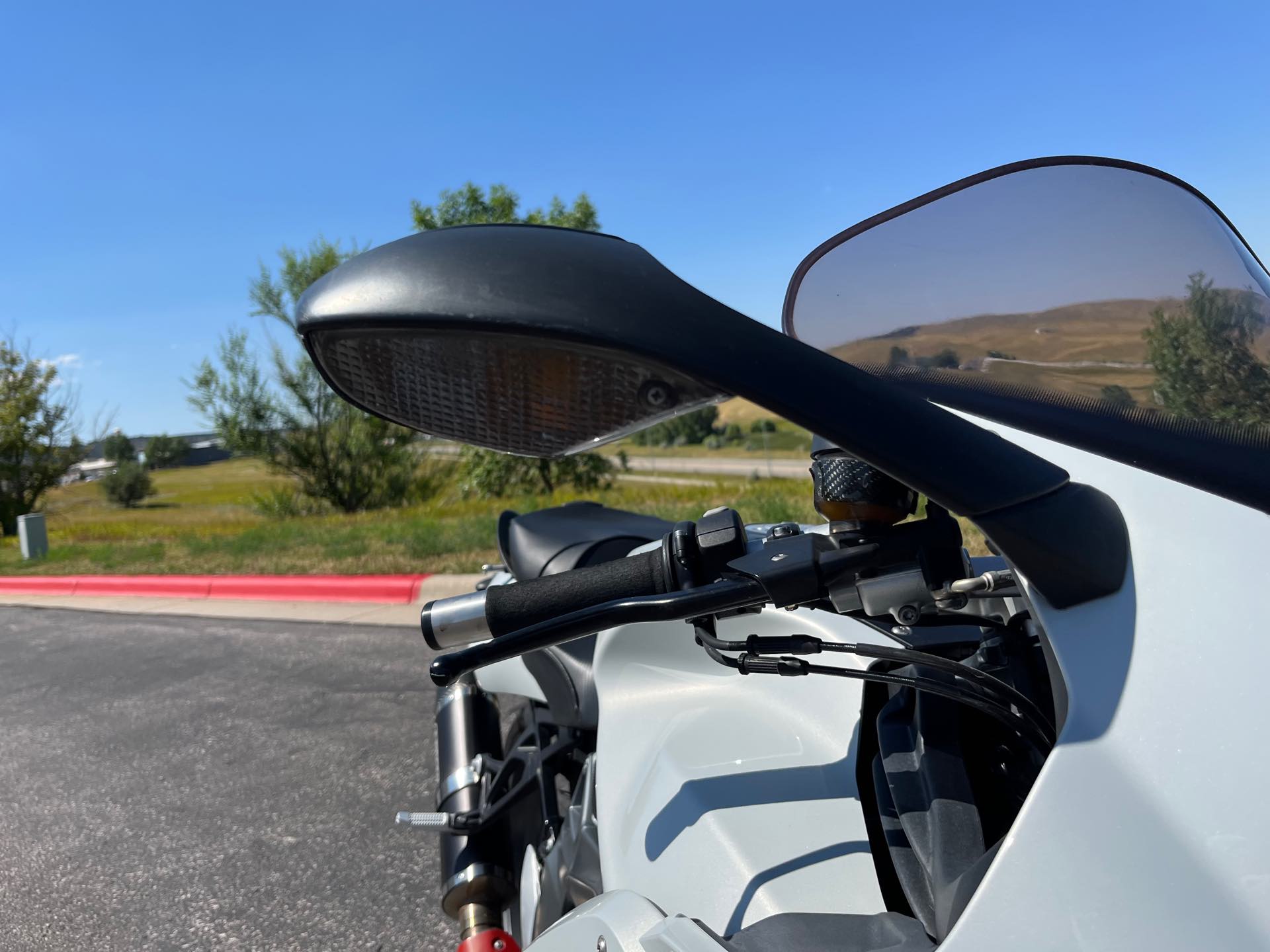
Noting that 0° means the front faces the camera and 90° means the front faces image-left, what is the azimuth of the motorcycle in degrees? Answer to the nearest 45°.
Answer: approximately 315°

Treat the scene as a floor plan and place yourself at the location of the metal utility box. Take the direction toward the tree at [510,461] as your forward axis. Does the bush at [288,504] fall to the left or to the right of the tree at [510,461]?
left

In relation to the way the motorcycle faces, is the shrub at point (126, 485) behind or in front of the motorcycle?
behind

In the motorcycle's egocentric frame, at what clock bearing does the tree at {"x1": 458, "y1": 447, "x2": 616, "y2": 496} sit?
The tree is roughly at 7 o'clock from the motorcycle.

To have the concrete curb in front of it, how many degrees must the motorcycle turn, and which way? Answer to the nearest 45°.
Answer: approximately 180°

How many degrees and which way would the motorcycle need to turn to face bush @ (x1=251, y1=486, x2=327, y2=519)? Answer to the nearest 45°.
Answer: approximately 180°

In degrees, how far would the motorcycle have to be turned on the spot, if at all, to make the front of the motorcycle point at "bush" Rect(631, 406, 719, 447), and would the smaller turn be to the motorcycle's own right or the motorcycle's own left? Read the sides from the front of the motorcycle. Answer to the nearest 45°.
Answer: approximately 135° to the motorcycle's own left

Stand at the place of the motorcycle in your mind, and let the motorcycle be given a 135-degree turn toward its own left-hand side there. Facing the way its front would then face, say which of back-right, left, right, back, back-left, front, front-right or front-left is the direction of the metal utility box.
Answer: front-left

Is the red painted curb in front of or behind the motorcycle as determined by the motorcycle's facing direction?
behind
